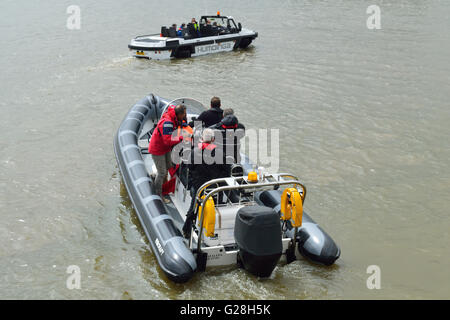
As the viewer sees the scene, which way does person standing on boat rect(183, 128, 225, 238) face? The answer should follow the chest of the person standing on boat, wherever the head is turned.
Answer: away from the camera

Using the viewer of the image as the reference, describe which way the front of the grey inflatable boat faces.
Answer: facing away from the viewer and to the left of the viewer

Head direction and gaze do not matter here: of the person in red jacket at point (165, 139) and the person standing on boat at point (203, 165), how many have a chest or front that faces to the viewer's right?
1

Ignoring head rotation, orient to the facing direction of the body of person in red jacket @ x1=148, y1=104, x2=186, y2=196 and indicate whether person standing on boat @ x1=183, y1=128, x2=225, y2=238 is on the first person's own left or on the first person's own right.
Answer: on the first person's own right

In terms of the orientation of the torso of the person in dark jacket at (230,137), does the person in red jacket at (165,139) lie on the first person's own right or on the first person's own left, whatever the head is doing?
on the first person's own left

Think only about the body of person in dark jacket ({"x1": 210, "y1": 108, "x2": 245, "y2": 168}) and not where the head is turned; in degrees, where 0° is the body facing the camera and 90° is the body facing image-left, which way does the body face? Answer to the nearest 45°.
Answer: approximately 180°

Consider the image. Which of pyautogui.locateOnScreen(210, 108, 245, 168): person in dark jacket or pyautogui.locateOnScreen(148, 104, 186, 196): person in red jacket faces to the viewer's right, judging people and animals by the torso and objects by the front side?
the person in red jacket

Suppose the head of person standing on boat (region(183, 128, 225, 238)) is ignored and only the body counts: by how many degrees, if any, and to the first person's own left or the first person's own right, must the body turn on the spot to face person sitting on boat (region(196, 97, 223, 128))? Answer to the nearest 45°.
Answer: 0° — they already face them

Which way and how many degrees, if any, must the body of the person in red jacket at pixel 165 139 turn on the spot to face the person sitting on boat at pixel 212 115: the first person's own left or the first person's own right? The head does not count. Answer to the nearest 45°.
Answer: approximately 45° to the first person's own left

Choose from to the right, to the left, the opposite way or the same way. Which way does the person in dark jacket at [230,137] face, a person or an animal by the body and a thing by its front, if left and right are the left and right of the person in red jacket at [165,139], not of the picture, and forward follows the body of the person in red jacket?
to the left

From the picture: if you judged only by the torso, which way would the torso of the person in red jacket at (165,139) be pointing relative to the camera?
to the viewer's right
